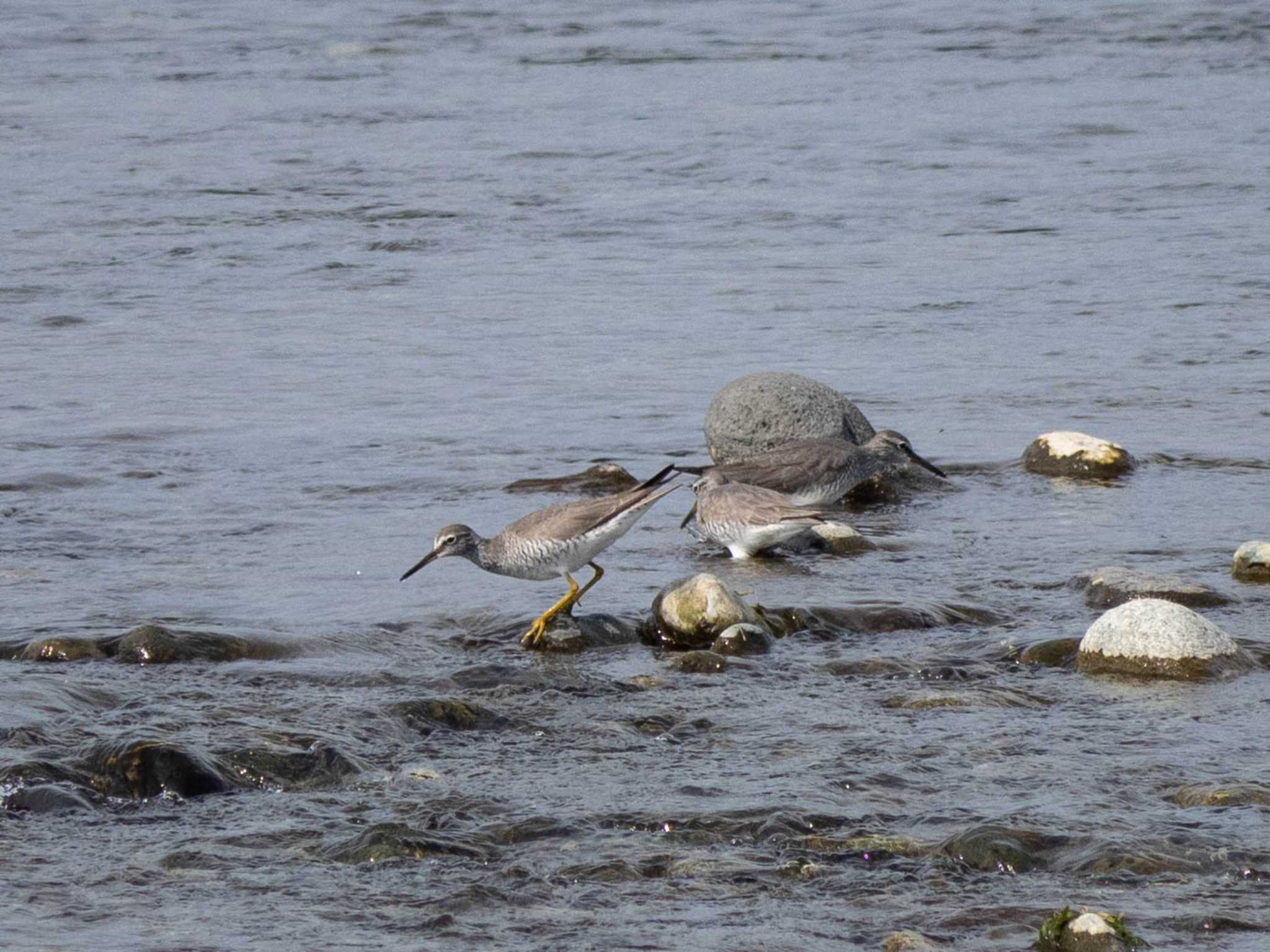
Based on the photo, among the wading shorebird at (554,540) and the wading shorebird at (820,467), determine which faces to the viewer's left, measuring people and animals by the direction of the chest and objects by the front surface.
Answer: the wading shorebird at (554,540)

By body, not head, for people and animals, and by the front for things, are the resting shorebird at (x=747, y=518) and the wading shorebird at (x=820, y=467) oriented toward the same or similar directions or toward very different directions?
very different directions

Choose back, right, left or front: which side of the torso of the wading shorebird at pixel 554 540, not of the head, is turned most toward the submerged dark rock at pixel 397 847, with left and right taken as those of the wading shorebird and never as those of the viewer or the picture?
left

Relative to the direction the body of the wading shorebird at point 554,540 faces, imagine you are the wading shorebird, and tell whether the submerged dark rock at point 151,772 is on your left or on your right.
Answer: on your left

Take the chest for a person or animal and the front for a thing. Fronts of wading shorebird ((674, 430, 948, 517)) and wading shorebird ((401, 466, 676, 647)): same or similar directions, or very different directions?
very different directions

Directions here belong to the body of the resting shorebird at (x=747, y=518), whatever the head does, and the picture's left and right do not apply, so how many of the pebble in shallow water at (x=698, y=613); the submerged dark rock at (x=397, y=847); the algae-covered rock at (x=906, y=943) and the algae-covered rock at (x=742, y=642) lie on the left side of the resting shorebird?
4

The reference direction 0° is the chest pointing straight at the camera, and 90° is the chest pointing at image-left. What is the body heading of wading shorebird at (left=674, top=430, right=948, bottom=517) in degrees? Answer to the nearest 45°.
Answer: approximately 270°

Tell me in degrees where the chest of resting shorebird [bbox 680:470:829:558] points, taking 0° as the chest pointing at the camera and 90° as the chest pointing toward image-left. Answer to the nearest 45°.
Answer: approximately 90°

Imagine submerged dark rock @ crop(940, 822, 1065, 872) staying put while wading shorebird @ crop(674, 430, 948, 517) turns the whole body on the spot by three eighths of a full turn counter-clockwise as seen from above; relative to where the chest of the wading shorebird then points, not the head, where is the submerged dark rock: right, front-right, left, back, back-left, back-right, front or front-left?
back-left

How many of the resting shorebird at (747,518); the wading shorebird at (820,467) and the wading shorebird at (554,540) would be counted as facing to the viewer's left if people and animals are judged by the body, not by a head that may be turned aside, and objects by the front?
2

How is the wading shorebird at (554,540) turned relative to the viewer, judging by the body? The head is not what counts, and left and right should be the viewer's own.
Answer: facing to the left of the viewer

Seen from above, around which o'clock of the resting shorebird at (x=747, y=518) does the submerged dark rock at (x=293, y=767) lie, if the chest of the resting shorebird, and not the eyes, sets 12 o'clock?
The submerged dark rock is roughly at 10 o'clock from the resting shorebird.

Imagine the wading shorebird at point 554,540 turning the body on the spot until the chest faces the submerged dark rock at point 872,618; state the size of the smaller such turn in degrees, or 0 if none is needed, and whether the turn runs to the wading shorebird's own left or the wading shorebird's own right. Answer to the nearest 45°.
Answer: approximately 180°
